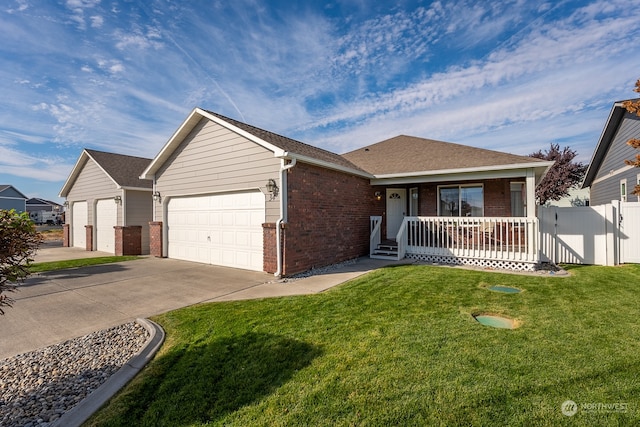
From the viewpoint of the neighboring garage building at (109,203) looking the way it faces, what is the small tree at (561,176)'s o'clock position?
The small tree is roughly at 8 o'clock from the neighboring garage building.

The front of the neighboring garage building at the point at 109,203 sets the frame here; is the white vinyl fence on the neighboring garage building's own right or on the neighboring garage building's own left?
on the neighboring garage building's own left

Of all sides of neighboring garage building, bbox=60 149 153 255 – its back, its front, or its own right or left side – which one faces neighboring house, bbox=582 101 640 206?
left

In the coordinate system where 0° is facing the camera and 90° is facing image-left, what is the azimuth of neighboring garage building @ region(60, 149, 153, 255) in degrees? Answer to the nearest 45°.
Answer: approximately 45°

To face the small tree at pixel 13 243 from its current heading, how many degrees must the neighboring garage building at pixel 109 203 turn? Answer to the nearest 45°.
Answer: approximately 45° to its left

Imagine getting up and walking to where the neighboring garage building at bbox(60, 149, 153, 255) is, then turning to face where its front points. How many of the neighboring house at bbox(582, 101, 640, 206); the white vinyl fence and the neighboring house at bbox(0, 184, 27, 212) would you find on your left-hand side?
2

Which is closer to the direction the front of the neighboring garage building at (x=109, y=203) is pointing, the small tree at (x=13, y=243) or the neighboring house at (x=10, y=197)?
the small tree

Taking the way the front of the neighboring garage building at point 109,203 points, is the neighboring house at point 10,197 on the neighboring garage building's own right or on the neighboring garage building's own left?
on the neighboring garage building's own right
